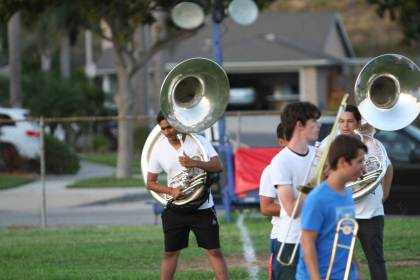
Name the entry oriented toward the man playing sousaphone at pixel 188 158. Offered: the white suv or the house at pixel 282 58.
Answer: the house

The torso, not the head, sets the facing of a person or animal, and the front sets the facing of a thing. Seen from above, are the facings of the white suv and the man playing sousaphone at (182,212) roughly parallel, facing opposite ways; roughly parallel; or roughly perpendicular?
roughly perpendicular

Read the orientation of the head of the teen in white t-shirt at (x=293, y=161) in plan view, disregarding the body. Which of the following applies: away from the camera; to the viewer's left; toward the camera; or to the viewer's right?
to the viewer's right

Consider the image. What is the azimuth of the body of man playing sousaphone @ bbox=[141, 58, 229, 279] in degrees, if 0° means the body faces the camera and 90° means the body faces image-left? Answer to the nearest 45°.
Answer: approximately 0°

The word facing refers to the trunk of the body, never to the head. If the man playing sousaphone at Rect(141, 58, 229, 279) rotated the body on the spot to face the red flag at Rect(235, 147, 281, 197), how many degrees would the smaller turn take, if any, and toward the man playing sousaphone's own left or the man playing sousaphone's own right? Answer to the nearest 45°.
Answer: approximately 180°

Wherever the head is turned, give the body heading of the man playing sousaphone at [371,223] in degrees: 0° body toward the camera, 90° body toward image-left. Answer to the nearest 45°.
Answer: approximately 45°

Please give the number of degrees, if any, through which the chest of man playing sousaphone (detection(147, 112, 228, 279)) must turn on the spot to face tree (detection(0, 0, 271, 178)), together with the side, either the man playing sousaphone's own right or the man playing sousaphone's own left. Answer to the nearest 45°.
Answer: approximately 180°

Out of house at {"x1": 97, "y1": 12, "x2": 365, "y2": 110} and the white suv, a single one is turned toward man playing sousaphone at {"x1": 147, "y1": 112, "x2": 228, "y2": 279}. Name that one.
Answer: the house

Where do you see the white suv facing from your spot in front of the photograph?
facing to the left of the viewer

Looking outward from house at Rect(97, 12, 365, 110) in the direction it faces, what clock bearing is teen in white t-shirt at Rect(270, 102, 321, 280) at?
The teen in white t-shirt is roughly at 12 o'clock from the house.
